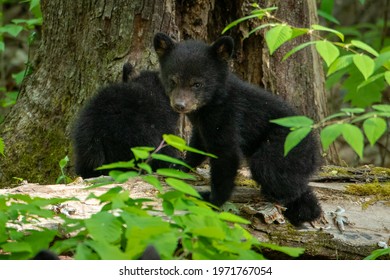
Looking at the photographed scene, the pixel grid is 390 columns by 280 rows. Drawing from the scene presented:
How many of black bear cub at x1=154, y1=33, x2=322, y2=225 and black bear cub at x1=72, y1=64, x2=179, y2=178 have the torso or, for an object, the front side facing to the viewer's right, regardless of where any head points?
1

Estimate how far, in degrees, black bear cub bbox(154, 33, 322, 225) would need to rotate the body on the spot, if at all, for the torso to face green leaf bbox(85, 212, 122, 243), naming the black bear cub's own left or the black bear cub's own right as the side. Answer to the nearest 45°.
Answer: approximately 45° to the black bear cub's own left

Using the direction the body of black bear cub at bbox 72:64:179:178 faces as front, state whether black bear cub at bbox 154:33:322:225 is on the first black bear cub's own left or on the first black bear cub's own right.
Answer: on the first black bear cub's own right

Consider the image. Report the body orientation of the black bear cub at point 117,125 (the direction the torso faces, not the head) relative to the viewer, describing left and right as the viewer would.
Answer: facing to the right of the viewer

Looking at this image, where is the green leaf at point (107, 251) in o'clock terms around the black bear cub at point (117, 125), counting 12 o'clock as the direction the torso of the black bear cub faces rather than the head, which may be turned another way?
The green leaf is roughly at 3 o'clock from the black bear cub.

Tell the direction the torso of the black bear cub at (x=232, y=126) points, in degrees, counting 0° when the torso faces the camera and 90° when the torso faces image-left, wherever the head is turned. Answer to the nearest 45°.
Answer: approximately 45°

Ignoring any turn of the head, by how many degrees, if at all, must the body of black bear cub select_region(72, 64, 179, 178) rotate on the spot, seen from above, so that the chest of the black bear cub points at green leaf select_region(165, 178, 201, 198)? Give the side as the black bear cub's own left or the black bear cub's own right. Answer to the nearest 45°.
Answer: approximately 90° to the black bear cub's own right

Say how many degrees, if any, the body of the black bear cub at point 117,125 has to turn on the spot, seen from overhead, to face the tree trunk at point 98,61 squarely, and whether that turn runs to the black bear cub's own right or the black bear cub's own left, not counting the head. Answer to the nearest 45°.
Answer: approximately 90° to the black bear cub's own left
